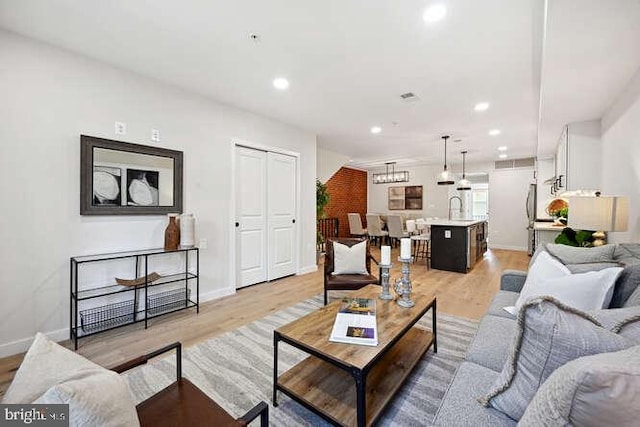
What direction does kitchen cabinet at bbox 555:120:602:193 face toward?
to the viewer's left

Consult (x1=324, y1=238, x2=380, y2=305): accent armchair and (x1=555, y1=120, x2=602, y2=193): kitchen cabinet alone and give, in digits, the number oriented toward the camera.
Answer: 1

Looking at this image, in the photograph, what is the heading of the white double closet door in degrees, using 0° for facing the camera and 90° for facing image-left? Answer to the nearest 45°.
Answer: approximately 315°

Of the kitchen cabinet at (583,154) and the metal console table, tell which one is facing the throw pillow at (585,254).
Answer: the metal console table

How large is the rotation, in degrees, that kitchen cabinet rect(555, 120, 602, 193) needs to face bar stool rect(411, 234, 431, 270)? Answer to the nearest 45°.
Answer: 0° — it already faces it

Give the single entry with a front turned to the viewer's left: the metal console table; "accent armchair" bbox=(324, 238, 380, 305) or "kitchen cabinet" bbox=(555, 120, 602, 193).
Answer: the kitchen cabinet

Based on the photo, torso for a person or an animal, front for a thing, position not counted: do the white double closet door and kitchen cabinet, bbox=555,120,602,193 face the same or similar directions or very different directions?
very different directions

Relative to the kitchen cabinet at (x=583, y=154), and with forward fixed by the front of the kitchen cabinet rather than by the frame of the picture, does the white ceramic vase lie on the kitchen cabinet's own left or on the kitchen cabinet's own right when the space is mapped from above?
on the kitchen cabinet's own left
